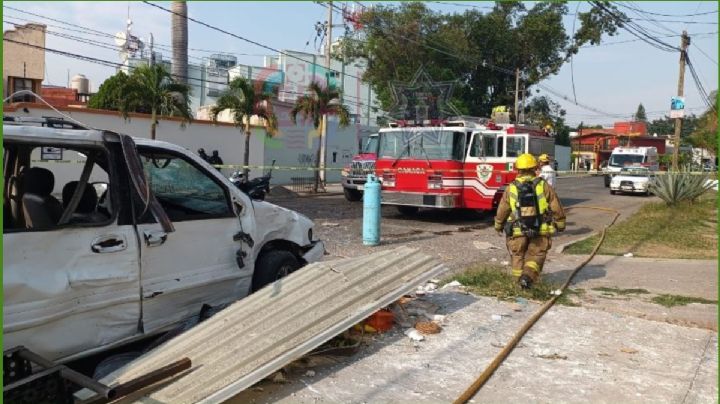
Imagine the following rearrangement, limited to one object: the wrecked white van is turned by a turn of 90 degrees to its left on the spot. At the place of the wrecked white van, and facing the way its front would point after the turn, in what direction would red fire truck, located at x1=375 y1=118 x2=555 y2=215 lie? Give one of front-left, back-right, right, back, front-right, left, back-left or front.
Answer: right

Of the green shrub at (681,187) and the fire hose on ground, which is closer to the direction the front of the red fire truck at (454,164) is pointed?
the fire hose on ground

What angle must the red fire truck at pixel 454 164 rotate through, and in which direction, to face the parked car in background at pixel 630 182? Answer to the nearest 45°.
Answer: approximately 180°

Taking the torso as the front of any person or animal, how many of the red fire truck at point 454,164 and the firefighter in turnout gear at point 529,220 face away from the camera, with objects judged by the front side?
1

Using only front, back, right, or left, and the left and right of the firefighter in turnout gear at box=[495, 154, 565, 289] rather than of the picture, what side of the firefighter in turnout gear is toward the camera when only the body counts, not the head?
back

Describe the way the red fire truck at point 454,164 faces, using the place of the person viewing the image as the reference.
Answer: facing the viewer and to the left of the viewer

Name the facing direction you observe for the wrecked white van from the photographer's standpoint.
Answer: facing away from the viewer and to the right of the viewer

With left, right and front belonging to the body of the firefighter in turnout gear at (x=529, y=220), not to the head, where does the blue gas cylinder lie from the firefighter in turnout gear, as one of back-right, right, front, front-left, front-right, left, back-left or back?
front-left

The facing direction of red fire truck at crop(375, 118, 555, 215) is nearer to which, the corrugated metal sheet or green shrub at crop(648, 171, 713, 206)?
the corrugated metal sheet

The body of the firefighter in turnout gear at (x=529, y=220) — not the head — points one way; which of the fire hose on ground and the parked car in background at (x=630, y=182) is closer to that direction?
the parked car in background

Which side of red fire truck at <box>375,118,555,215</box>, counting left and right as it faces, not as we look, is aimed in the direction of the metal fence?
right

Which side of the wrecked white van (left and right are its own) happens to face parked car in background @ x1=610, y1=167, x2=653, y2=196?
front

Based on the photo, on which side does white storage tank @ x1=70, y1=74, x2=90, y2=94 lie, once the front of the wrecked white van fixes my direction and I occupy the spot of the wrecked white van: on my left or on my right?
on my left
